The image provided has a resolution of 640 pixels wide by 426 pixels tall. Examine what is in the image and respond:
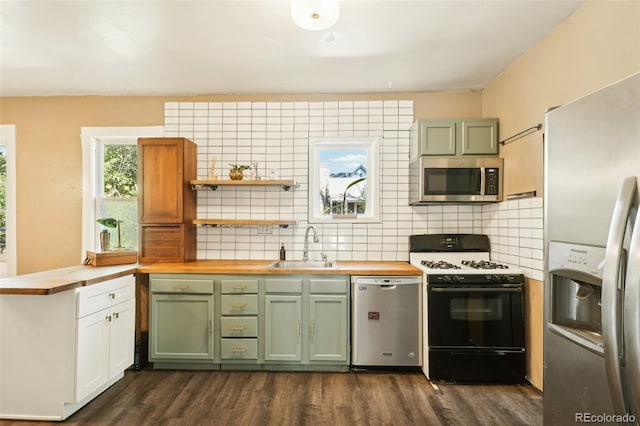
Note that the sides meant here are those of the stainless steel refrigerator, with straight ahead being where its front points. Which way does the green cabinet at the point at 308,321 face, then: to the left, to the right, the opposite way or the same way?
to the left

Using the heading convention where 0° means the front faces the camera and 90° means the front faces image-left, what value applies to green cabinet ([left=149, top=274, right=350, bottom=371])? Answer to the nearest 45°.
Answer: approximately 0°

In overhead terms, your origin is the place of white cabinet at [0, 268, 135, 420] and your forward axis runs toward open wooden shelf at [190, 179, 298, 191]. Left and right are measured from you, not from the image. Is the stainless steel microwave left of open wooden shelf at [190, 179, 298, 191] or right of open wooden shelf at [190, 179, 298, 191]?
right

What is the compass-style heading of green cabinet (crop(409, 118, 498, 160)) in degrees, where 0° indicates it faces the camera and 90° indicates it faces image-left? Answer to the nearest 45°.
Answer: approximately 0°

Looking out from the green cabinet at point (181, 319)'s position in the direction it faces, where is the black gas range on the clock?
The black gas range is roughly at 10 o'clock from the green cabinet.
